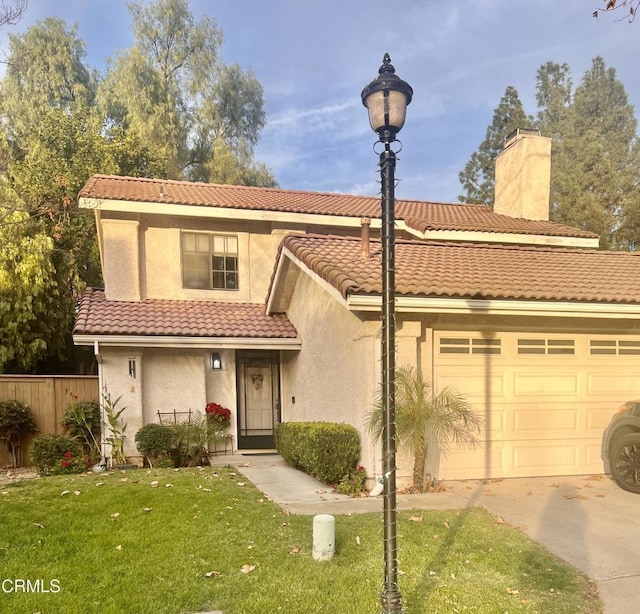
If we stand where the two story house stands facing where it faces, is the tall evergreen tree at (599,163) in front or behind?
behind

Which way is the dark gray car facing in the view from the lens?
facing away from the viewer and to the left of the viewer

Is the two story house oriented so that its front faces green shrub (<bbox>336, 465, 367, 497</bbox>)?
yes

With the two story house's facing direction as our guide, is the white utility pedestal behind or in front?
in front

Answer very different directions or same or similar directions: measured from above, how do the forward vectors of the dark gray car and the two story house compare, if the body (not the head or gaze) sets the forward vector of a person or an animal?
very different directions

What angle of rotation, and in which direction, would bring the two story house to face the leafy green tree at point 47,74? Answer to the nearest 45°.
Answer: approximately 135° to its right

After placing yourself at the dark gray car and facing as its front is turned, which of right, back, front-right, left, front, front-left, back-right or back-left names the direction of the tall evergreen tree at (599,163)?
front-right

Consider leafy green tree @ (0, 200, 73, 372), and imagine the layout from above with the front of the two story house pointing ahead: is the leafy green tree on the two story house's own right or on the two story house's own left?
on the two story house's own right

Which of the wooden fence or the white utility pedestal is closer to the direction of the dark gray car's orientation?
the wooden fence

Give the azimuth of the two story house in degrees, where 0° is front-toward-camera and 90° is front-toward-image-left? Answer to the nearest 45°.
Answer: approximately 0°

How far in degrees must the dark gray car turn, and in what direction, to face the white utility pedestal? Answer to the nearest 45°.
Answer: approximately 90° to its left
